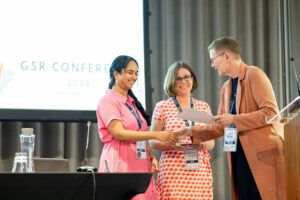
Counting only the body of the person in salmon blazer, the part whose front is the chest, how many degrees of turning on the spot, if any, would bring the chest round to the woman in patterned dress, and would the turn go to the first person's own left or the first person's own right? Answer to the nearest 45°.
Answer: approximately 45° to the first person's own right

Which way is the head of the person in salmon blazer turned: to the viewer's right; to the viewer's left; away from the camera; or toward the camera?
to the viewer's left

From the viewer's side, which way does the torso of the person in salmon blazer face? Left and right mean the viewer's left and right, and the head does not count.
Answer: facing the viewer and to the left of the viewer

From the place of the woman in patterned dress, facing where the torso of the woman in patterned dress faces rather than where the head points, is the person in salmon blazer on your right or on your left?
on your left

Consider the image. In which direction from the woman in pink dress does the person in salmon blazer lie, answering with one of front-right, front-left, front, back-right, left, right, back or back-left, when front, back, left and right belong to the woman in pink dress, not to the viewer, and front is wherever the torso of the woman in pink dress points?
front-left

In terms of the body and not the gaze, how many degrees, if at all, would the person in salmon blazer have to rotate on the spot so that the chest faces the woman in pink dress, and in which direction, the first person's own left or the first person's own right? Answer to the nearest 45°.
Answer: approximately 45° to the first person's own right

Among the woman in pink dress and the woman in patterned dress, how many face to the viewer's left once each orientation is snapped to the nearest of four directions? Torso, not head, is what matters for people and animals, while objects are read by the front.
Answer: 0

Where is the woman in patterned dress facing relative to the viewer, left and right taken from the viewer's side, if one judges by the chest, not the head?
facing the viewer

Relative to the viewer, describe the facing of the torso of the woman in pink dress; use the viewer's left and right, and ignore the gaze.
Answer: facing the viewer and to the right of the viewer
